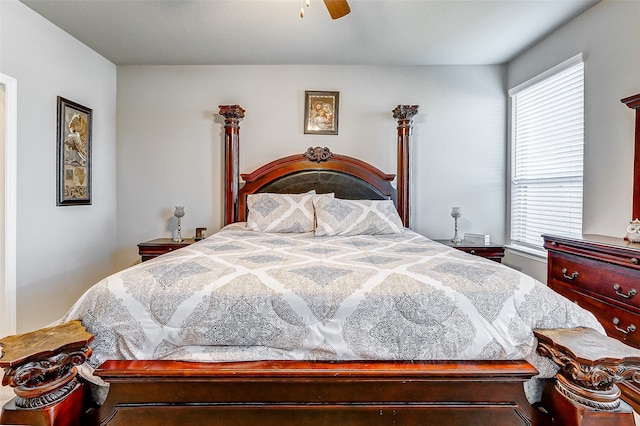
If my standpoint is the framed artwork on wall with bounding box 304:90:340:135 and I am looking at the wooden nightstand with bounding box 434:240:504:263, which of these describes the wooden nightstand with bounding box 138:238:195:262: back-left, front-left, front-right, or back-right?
back-right

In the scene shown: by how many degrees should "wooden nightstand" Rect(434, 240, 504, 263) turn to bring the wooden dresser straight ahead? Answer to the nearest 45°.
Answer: approximately 45° to its left

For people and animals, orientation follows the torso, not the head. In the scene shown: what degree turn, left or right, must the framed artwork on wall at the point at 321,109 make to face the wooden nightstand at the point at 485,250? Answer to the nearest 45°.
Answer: approximately 90° to its left

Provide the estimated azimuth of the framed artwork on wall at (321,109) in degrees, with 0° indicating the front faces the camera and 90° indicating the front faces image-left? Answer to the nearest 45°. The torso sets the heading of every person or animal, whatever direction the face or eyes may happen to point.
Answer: approximately 0°

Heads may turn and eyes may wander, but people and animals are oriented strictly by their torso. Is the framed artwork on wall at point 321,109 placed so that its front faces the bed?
yes

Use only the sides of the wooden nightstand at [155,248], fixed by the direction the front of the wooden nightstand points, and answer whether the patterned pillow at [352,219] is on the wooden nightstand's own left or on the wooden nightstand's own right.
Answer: on the wooden nightstand's own left

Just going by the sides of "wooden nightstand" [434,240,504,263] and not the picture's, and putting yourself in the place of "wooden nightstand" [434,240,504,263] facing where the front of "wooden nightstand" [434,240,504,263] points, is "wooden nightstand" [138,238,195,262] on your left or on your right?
on your right

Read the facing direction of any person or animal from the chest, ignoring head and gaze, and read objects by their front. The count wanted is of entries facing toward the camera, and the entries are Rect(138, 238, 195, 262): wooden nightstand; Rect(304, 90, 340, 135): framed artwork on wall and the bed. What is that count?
3

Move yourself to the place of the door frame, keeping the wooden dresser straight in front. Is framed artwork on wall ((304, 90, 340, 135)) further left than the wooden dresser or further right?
left

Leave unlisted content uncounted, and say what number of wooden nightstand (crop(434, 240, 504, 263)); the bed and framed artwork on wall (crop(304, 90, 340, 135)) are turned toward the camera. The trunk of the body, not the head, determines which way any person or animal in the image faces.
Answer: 3

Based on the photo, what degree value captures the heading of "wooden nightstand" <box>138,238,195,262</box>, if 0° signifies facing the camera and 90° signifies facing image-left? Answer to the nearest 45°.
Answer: approximately 0°

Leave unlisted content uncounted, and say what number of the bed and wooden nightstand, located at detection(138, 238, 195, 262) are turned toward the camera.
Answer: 2
